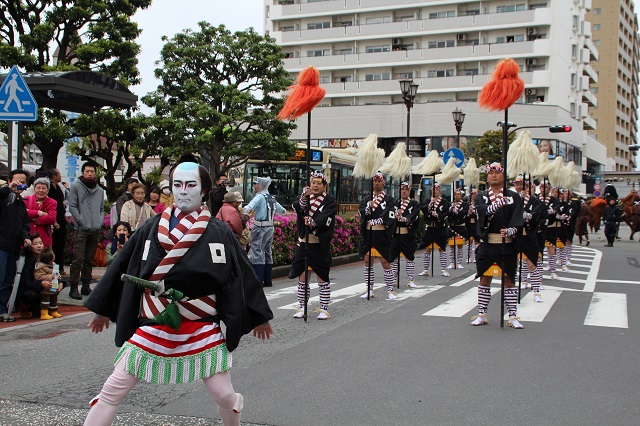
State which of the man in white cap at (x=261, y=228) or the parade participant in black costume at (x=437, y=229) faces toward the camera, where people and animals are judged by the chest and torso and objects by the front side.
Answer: the parade participant in black costume

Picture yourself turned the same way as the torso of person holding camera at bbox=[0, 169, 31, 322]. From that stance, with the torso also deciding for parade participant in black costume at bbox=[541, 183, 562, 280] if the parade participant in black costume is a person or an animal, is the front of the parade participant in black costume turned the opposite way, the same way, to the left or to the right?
to the right

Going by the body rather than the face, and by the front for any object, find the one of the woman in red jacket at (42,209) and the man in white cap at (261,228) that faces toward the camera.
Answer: the woman in red jacket

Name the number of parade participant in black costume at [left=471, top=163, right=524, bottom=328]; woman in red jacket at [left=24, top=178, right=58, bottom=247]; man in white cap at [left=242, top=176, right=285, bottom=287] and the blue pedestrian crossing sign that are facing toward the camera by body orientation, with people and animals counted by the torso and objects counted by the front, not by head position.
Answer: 3

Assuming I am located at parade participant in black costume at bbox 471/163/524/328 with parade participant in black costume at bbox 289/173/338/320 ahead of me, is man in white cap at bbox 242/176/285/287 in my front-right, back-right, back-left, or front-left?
front-right

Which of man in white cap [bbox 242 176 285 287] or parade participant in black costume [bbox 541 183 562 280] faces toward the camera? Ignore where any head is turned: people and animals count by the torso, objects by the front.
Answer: the parade participant in black costume

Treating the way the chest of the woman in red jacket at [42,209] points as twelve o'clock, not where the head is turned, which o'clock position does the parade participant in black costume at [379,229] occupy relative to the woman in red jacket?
The parade participant in black costume is roughly at 9 o'clock from the woman in red jacket.

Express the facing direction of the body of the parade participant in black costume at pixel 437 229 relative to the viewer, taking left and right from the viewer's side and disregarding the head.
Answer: facing the viewer

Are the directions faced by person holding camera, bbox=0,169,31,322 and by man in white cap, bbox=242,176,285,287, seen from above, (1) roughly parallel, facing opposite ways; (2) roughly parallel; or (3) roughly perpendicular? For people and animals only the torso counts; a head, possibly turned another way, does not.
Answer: roughly parallel, facing opposite ways

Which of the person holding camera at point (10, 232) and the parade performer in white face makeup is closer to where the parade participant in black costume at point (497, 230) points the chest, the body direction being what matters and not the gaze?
the parade performer in white face makeup

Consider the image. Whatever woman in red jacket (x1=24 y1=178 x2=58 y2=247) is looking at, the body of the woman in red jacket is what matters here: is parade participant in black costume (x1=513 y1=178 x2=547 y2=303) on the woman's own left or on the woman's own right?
on the woman's own left

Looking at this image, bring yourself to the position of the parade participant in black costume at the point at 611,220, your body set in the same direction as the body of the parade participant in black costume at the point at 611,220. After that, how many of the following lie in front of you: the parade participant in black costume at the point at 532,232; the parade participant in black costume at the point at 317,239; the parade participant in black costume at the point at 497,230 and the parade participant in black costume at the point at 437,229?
4

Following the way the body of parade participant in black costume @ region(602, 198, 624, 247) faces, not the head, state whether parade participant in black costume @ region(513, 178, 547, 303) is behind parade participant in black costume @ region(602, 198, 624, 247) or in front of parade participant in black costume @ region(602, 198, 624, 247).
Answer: in front

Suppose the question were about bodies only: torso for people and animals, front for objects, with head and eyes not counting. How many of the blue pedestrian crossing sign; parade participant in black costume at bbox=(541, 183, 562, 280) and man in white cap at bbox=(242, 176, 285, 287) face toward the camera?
2

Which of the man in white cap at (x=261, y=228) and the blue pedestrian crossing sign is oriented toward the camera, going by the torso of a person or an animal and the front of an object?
the blue pedestrian crossing sign

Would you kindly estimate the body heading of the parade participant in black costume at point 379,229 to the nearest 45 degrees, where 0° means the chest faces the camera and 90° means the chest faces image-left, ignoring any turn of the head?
approximately 0°
